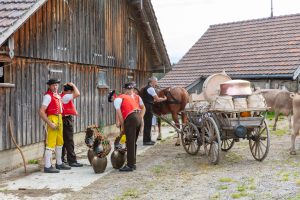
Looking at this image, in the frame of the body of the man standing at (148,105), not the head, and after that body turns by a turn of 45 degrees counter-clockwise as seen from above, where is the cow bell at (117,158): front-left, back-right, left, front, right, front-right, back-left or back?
back-right

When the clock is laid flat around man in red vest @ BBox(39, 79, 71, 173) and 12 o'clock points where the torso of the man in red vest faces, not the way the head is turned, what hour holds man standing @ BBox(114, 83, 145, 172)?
The man standing is roughly at 11 o'clock from the man in red vest.

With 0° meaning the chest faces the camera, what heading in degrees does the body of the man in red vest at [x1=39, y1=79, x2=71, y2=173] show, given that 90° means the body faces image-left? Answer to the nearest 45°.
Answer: approximately 315°
